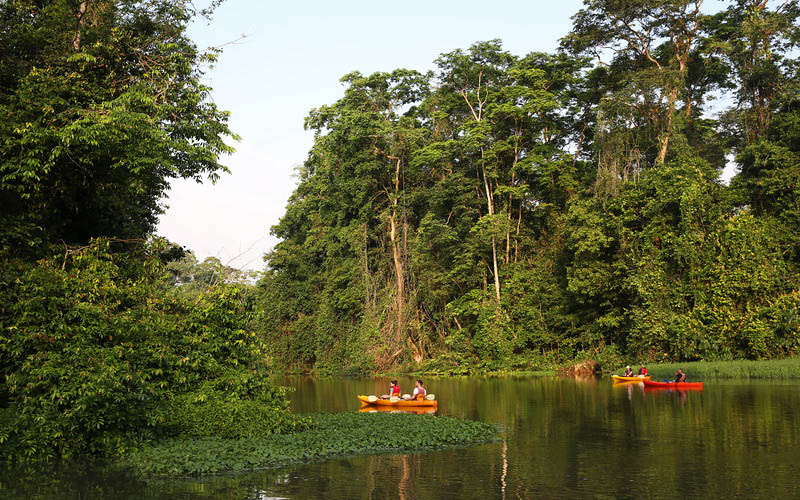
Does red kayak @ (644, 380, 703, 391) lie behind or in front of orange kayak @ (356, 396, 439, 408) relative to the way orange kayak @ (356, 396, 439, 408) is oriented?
behind

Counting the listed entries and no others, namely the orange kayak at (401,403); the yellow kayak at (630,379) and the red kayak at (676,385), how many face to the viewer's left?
3

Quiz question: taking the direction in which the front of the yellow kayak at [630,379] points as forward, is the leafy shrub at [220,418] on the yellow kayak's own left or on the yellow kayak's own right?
on the yellow kayak's own left

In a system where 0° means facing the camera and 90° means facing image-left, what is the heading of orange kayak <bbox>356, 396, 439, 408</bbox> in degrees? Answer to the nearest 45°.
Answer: approximately 90°

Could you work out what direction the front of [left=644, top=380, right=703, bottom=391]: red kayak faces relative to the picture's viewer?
facing to the left of the viewer

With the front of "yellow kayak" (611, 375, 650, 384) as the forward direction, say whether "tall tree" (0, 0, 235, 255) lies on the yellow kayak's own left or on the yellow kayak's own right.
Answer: on the yellow kayak's own left

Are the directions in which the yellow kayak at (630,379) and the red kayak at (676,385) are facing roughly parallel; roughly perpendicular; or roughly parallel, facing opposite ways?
roughly parallel

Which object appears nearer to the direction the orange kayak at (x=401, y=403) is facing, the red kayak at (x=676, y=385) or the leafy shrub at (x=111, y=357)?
the leafy shrub

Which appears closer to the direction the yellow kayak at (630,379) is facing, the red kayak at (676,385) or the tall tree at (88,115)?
the tall tree

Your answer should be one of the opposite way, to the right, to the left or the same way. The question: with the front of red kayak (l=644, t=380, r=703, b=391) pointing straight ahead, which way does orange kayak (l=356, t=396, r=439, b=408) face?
the same way

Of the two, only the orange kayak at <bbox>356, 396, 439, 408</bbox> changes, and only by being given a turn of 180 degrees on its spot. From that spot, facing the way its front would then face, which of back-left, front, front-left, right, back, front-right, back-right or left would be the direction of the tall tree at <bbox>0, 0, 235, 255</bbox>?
back-right

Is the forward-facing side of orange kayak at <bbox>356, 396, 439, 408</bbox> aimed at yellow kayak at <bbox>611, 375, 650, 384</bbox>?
no

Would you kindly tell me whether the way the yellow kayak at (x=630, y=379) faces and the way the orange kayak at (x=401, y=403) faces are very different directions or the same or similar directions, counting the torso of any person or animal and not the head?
same or similar directions

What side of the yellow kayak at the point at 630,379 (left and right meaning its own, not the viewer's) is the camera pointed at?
left

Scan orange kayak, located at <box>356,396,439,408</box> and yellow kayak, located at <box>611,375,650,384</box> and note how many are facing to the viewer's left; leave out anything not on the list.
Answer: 2
